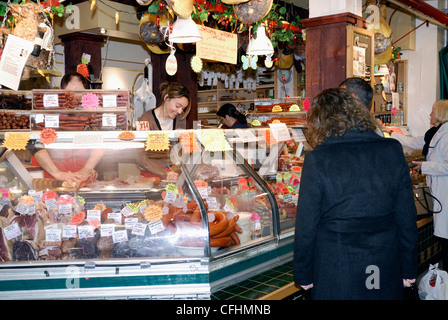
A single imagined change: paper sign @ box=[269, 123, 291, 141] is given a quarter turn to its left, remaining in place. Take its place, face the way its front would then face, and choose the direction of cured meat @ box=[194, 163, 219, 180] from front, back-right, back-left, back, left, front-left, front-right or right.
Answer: back-right

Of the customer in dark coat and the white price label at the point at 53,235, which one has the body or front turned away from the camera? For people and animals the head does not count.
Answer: the customer in dark coat

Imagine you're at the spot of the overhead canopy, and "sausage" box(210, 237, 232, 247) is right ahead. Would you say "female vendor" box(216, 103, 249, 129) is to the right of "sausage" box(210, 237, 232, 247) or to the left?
right

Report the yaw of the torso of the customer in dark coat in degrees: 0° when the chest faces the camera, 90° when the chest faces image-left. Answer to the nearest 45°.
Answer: approximately 180°

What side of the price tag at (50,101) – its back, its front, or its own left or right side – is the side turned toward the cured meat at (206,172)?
left

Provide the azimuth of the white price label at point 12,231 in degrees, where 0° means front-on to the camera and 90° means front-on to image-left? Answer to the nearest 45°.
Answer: approximately 0°

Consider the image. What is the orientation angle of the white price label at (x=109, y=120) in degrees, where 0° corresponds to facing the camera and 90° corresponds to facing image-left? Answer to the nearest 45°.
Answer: approximately 0°

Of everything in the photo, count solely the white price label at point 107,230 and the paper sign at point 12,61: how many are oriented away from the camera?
0

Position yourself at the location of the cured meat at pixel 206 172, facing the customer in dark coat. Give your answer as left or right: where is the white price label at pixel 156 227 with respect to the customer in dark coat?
right
